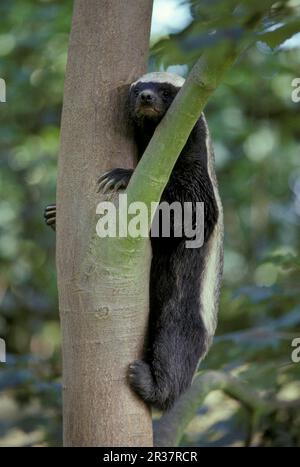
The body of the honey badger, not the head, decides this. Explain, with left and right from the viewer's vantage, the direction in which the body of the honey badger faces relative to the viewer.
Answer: facing the viewer and to the left of the viewer
